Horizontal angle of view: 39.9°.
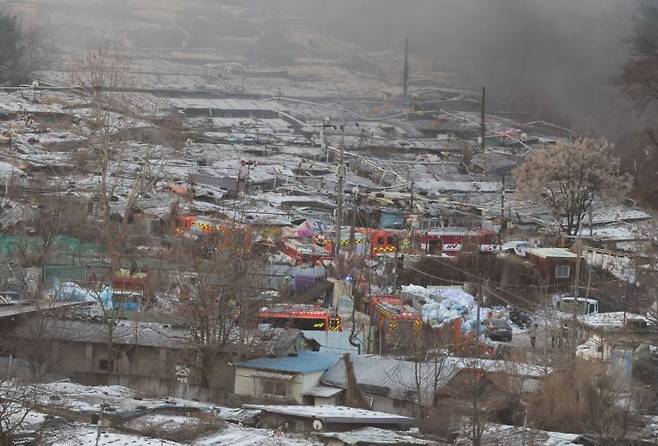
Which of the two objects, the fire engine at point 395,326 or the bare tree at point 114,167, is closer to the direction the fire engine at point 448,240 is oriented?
the bare tree

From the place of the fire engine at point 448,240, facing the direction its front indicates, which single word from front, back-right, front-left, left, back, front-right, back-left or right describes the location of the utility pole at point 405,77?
right

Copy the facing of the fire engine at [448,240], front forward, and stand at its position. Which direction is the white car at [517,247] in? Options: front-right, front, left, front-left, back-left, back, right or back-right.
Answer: back

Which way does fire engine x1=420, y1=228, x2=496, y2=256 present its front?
to the viewer's left

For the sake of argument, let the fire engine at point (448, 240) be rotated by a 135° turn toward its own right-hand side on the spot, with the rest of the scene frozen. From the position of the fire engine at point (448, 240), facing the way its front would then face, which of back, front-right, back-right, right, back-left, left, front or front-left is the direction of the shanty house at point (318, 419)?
back-right

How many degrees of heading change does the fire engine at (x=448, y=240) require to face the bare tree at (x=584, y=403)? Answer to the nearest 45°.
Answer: approximately 90° to its left

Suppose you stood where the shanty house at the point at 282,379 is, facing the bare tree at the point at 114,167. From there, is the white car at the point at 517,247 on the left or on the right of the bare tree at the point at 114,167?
right

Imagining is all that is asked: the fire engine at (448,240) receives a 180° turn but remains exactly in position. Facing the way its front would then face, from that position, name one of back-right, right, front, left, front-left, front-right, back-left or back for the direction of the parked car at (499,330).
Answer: right

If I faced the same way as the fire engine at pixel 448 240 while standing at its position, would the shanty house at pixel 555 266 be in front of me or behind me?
behind

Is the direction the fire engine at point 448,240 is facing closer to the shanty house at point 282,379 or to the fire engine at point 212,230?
the fire engine

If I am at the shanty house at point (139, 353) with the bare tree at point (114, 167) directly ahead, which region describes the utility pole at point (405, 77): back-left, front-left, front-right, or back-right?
front-right

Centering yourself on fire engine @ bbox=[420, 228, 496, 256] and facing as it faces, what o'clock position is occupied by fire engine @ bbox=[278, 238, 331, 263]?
fire engine @ bbox=[278, 238, 331, 263] is roughly at 11 o'clock from fire engine @ bbox=[420, 228, 496, 256].

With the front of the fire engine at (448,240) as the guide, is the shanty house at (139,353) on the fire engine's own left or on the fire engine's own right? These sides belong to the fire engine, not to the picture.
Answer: on the fire engine's own left
